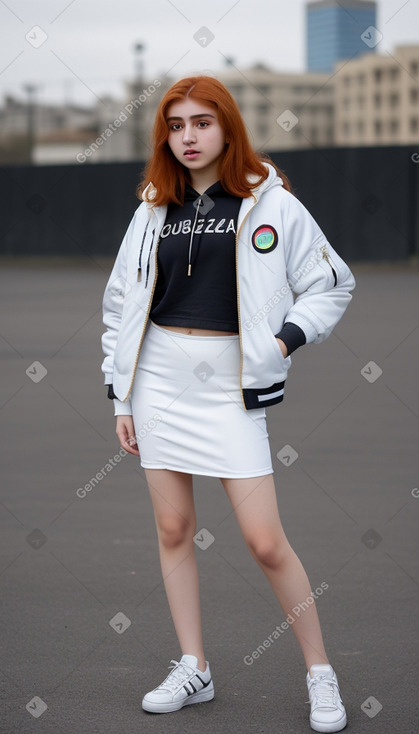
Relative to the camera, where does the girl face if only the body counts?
toward the camera

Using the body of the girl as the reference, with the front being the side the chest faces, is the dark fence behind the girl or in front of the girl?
behind

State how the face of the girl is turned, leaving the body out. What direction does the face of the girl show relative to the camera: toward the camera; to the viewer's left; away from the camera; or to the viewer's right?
toward the camera
